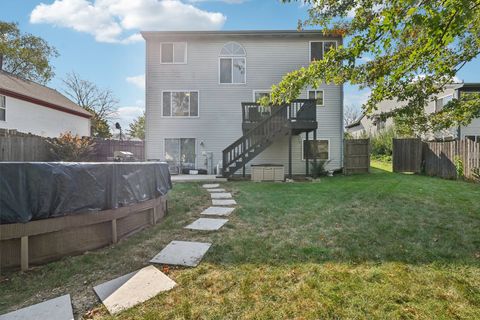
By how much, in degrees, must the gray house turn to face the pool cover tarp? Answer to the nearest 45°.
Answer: approximately 180°

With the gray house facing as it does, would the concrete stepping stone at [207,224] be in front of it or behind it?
behind

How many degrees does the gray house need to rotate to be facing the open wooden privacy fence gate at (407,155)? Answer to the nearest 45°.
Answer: approximately 90° to its right

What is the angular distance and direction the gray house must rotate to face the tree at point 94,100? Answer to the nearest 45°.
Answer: approximately 45° to its left

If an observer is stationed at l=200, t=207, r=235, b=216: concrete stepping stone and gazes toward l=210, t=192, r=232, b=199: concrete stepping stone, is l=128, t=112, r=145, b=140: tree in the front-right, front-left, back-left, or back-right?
front-left

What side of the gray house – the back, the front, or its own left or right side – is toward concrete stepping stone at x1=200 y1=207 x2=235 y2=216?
back

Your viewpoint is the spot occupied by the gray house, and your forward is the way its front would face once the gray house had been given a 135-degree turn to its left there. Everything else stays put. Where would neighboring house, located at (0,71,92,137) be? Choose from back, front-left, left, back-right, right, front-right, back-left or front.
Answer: front-right

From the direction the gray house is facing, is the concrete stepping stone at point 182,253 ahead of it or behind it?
behind

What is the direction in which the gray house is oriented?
away from the camera

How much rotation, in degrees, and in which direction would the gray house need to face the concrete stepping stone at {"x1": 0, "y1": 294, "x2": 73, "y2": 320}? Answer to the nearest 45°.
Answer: approximately 180°

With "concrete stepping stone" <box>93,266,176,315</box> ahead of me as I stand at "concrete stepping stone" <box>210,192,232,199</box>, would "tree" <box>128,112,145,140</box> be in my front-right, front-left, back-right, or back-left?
back-right

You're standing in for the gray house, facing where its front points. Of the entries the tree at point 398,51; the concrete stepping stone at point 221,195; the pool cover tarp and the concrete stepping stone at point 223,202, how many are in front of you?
0

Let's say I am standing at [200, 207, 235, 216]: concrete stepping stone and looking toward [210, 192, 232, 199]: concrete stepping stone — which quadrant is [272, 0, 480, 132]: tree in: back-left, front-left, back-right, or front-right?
back-right

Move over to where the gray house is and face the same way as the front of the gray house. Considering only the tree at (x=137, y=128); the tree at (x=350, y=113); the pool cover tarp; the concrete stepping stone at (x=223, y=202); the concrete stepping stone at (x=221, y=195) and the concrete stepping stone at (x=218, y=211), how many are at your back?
4

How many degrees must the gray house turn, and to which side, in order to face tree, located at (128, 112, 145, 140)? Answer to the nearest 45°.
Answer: approximately 45° to its left

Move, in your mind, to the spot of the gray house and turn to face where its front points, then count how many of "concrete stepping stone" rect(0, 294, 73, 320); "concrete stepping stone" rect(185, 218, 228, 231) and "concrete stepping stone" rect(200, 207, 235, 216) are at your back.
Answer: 3

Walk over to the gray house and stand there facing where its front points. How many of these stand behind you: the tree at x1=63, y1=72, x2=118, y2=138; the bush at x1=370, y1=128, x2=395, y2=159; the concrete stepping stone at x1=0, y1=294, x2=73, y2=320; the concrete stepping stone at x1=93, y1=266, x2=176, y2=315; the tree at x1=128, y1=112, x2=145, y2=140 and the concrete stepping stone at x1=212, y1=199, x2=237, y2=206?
3

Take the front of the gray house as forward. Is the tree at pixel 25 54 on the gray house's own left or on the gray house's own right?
on the gray house's own left

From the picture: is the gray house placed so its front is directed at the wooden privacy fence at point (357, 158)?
no

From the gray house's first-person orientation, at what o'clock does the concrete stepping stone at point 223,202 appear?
The concrete stepping stone is roughly at 6 o'clock from the gray house.

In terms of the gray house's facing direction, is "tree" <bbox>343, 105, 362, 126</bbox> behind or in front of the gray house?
in front

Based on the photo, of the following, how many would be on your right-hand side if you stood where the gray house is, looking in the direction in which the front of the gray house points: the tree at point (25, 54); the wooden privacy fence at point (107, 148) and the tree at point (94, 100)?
0
